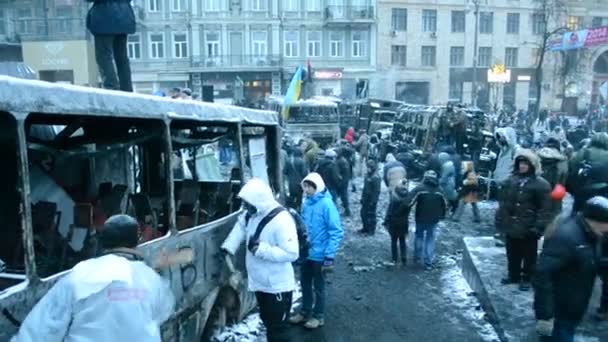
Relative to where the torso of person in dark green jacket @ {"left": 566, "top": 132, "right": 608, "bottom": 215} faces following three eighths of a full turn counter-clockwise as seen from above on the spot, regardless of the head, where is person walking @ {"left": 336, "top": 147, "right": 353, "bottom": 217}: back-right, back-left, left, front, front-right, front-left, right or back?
right

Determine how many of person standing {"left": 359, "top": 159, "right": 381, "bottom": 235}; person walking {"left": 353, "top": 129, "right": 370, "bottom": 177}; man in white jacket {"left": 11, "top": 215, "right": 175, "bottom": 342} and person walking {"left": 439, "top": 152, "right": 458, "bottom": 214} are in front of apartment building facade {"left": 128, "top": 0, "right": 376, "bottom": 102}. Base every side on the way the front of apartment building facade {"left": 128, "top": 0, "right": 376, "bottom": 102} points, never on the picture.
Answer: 4

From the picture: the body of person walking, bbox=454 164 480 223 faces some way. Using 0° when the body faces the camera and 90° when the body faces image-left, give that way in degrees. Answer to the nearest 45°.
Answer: approximately 180°

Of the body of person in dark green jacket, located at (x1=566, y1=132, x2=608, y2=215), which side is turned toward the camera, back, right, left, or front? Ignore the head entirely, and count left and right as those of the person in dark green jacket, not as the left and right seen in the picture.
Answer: back

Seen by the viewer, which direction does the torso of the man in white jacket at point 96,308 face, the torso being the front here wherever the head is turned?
away from the camera

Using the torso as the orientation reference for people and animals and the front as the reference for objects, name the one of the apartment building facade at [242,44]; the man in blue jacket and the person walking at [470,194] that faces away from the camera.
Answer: the person walking

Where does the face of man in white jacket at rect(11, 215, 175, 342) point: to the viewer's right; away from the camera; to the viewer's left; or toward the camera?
away from the camera

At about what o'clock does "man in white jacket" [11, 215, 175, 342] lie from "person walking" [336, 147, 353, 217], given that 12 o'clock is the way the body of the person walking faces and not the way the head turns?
The man in white jacket is roughly at 6 o'clock from the person walking.

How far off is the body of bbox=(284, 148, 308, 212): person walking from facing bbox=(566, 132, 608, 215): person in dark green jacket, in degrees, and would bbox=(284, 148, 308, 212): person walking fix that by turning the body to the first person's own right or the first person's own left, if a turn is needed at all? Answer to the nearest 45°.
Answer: approximately 135° to the first person's own right

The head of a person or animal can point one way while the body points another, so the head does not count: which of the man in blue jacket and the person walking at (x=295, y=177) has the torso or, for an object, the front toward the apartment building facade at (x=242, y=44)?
the person walking

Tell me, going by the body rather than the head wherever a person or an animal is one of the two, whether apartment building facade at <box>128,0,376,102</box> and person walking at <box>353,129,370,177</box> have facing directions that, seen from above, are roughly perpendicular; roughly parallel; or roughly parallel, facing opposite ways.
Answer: roughly parallel, facing opposite ways

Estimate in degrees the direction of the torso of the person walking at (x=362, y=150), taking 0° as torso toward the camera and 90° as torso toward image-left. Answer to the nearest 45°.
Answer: approximately 180°

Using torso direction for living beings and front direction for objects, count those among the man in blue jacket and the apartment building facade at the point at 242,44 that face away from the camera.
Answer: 0
